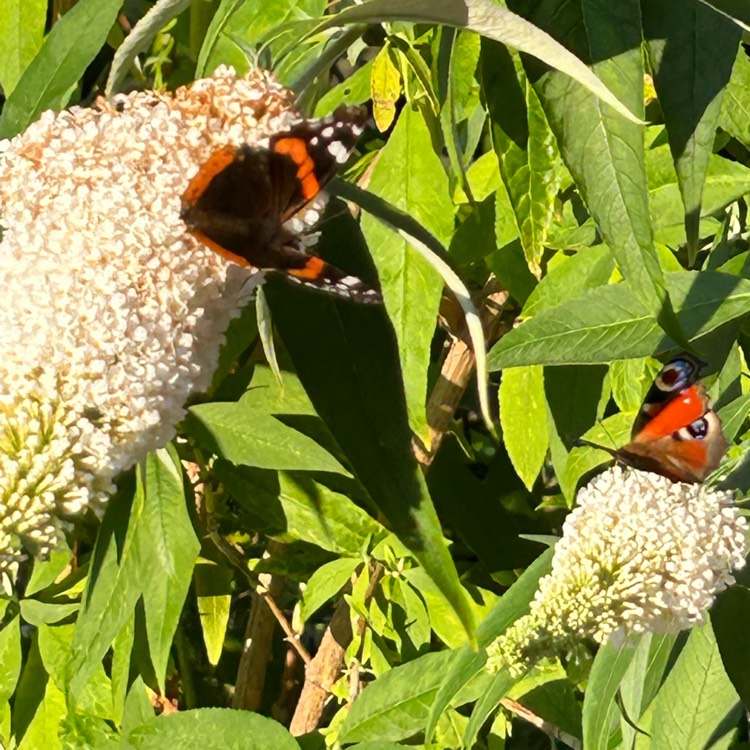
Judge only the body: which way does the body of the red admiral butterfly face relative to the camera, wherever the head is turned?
to the viewer's right
